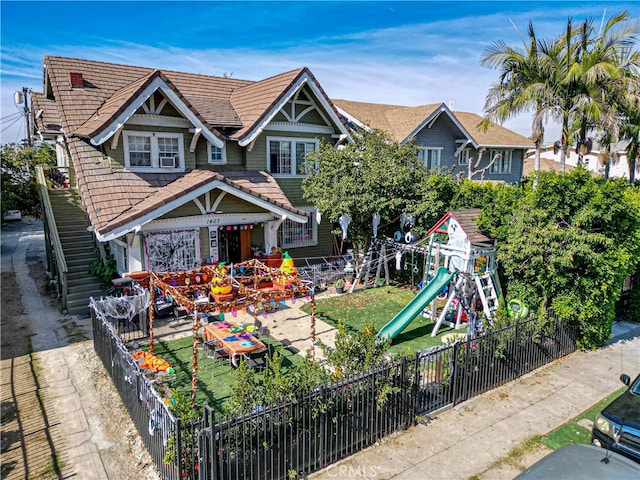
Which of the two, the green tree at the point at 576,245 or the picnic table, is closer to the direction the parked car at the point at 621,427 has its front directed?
the picnic table

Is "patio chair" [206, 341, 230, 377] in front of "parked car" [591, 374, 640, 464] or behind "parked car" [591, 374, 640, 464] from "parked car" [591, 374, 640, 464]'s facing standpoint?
in front

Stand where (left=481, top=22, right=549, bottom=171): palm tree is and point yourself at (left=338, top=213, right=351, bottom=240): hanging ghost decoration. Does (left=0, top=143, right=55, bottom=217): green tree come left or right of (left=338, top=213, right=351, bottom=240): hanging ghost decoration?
right

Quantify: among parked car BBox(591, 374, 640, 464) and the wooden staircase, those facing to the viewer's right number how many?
0

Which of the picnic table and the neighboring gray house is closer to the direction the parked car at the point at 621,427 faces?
the picnic table

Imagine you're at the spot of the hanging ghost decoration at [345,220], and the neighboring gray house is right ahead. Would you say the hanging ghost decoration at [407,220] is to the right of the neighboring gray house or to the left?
right

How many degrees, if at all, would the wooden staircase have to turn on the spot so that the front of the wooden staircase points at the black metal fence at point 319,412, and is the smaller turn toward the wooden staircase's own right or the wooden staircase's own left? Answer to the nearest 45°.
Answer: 0° — it already faces it

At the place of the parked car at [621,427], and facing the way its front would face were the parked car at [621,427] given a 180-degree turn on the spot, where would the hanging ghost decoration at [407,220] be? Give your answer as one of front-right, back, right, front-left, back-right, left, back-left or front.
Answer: left

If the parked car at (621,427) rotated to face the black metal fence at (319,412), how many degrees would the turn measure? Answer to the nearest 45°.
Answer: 0° — it already faces it

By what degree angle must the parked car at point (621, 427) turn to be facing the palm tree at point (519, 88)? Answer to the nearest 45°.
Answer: approximately 135° to its right

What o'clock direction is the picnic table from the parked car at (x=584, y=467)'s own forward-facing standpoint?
The picnic table is roughly at 2 o'clock from the parked car.

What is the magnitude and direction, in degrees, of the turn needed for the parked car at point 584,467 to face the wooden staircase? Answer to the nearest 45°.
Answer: approximately 45° to its right

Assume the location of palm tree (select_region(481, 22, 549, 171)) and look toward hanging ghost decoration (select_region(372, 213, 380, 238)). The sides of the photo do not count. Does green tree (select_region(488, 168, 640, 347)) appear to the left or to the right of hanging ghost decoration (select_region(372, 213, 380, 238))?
left

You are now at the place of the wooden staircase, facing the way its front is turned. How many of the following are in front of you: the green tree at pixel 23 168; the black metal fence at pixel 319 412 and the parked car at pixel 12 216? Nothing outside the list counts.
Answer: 1

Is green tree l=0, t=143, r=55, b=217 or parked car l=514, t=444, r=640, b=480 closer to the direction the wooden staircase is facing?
the parked car
